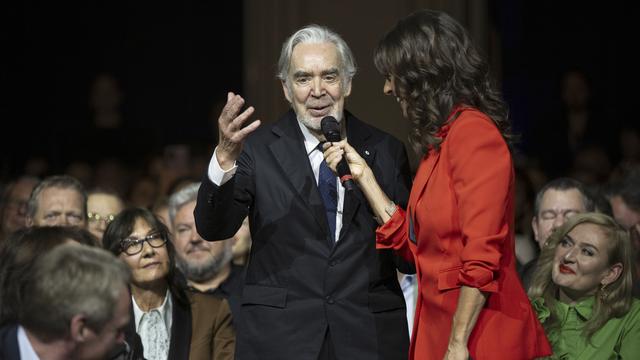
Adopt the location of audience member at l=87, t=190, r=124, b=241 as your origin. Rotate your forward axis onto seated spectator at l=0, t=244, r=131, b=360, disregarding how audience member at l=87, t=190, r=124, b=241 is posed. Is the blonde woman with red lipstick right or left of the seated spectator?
left

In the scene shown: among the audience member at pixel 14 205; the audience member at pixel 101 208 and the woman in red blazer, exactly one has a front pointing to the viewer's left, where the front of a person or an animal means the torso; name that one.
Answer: the woman in red blazer

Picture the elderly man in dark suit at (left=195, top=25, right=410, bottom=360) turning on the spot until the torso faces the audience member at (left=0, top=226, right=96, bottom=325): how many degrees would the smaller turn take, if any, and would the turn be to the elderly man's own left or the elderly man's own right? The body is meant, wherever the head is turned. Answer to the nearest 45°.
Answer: approximately 90° to the elderly man's own right

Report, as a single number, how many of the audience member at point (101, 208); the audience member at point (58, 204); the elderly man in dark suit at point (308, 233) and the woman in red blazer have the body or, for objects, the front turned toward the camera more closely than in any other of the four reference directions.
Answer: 3

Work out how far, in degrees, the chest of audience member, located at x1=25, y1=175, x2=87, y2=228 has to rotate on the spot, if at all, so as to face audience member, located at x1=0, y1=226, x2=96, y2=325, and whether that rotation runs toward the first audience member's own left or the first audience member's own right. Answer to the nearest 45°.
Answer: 0° — they already face them

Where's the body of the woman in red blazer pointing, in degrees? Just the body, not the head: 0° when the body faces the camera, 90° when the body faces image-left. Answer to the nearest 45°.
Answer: approximately 90°
